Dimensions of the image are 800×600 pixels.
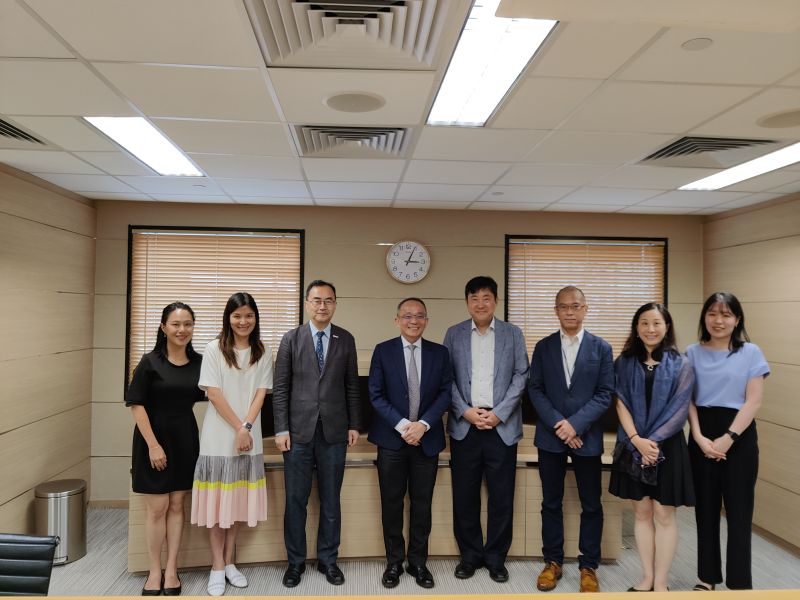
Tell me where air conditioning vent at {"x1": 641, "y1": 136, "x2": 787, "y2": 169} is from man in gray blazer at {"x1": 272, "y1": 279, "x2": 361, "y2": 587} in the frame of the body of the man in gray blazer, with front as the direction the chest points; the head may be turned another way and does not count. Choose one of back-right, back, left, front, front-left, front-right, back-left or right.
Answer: left

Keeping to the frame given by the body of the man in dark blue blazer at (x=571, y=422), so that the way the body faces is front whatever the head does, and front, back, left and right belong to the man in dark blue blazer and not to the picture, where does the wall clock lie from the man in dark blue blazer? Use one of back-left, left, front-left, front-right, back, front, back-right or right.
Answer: back-right

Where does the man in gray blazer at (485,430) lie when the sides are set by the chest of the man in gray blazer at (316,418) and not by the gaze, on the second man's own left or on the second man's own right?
on the second man's own left

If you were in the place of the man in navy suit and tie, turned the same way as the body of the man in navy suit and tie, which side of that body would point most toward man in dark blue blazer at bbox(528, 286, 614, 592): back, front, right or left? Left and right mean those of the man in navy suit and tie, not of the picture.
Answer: left

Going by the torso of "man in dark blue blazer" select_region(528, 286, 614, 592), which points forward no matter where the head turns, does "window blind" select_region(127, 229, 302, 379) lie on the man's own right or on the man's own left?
on the man's own right
